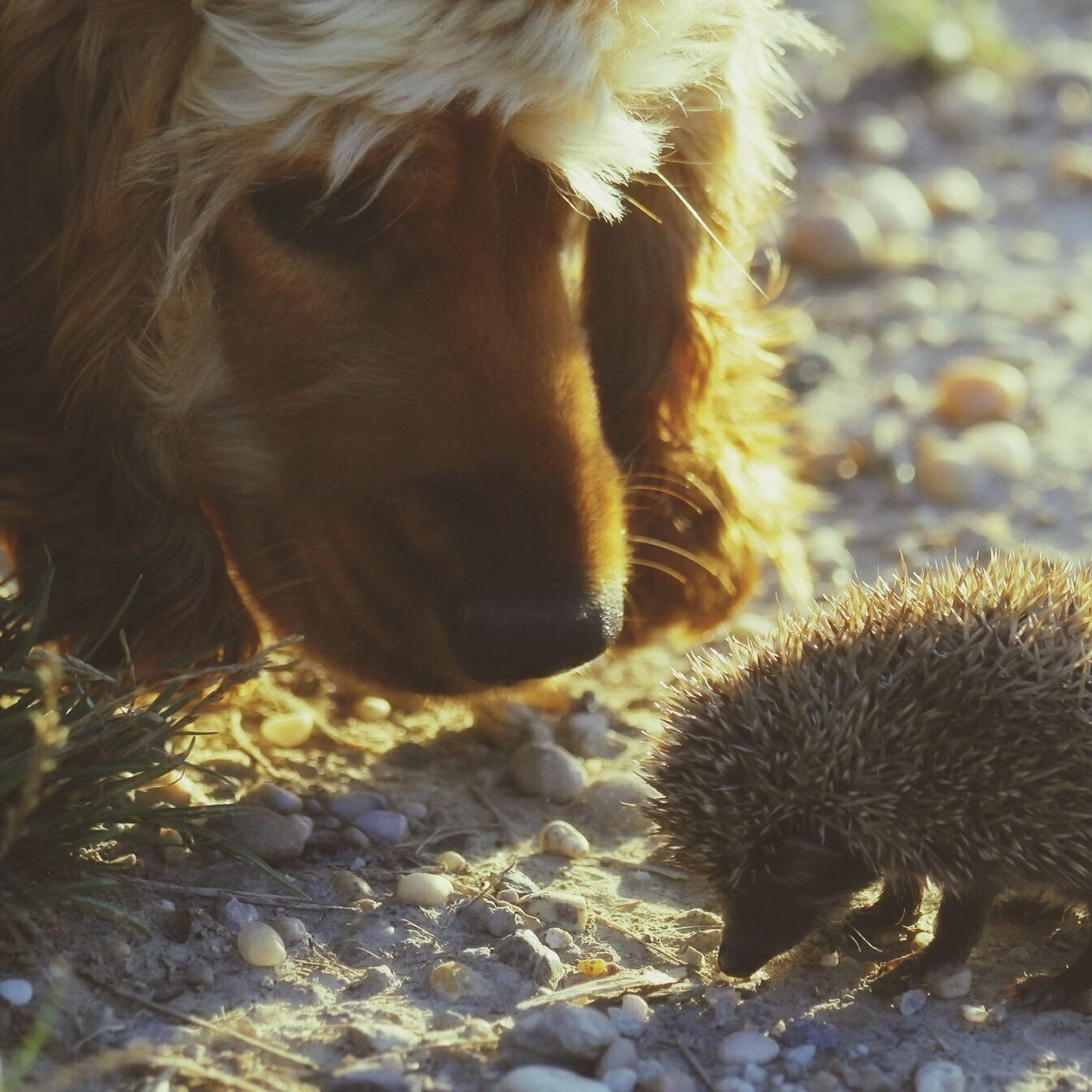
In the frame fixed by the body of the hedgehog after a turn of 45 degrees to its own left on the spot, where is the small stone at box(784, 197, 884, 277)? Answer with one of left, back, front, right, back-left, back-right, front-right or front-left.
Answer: back-right

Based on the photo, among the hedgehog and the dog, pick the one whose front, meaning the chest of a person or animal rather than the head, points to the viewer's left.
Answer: the hedgehog

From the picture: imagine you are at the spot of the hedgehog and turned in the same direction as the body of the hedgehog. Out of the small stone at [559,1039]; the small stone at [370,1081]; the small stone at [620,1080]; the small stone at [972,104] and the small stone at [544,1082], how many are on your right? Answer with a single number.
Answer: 1

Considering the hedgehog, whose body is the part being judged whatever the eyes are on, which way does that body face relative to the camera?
to the viewer's left

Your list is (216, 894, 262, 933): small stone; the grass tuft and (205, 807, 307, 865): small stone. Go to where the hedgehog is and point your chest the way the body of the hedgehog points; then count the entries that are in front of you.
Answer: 3

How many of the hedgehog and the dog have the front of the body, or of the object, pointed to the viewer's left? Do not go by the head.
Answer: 1

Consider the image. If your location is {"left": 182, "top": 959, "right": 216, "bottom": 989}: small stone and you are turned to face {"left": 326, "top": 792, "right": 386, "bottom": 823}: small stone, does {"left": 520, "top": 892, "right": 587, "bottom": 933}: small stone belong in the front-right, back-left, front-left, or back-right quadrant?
front-right

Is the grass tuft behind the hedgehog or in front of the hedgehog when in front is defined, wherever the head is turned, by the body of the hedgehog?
in front

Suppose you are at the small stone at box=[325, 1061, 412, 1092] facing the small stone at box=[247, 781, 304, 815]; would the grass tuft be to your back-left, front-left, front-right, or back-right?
front-left

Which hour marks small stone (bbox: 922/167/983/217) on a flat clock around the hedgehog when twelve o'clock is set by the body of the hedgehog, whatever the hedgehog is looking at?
The small stone is roughly at 3 o'clock from the hedgehog.
